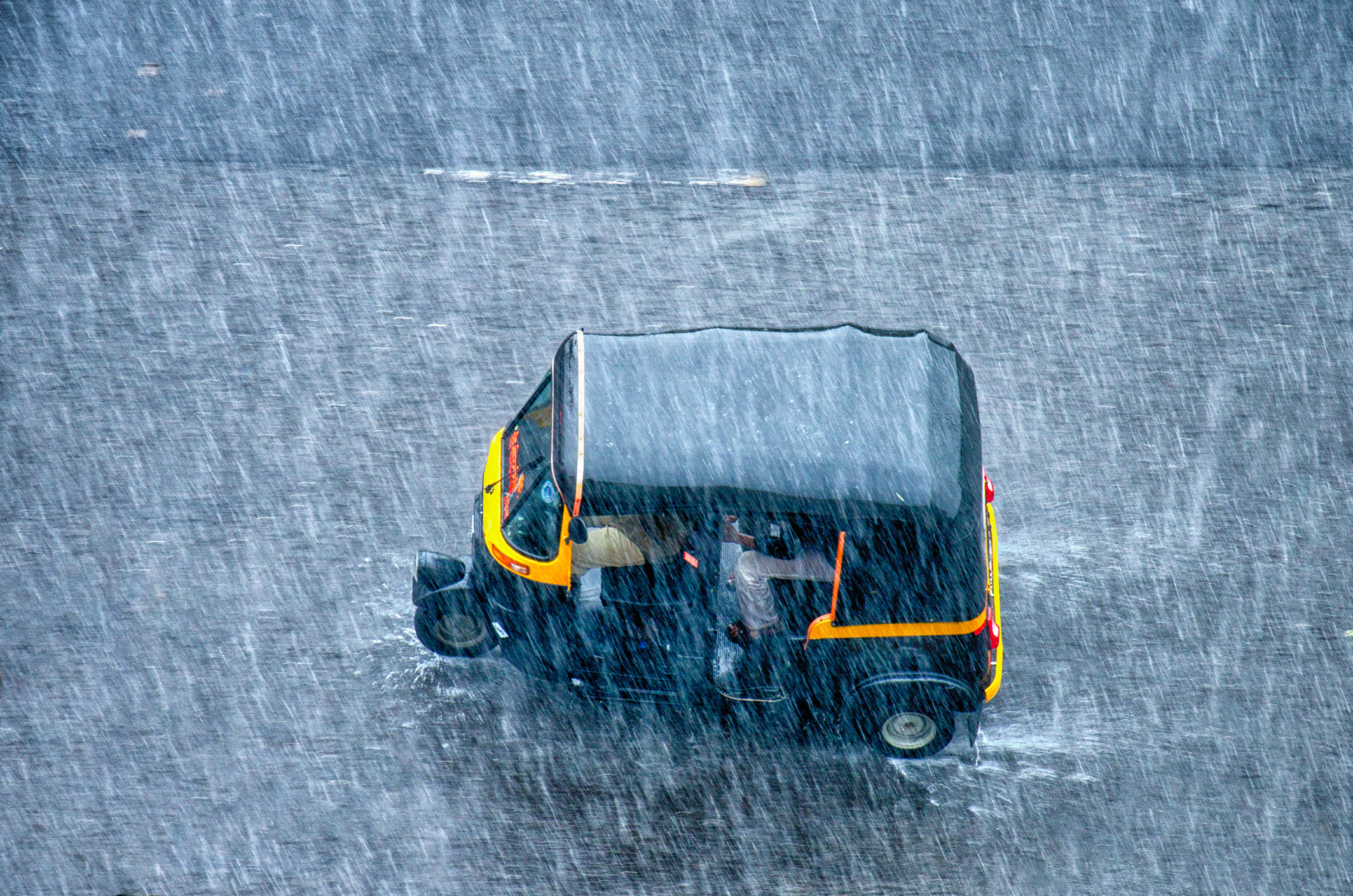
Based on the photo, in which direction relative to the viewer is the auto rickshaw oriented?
to the viewer's left

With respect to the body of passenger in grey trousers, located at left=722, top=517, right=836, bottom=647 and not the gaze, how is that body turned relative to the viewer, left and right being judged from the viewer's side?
facing to the left of the viewer
